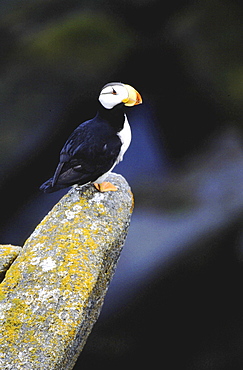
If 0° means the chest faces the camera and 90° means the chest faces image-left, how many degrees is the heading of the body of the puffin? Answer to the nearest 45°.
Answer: approximately 270°

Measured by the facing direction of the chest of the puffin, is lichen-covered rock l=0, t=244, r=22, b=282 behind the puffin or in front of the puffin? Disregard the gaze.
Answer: behind
